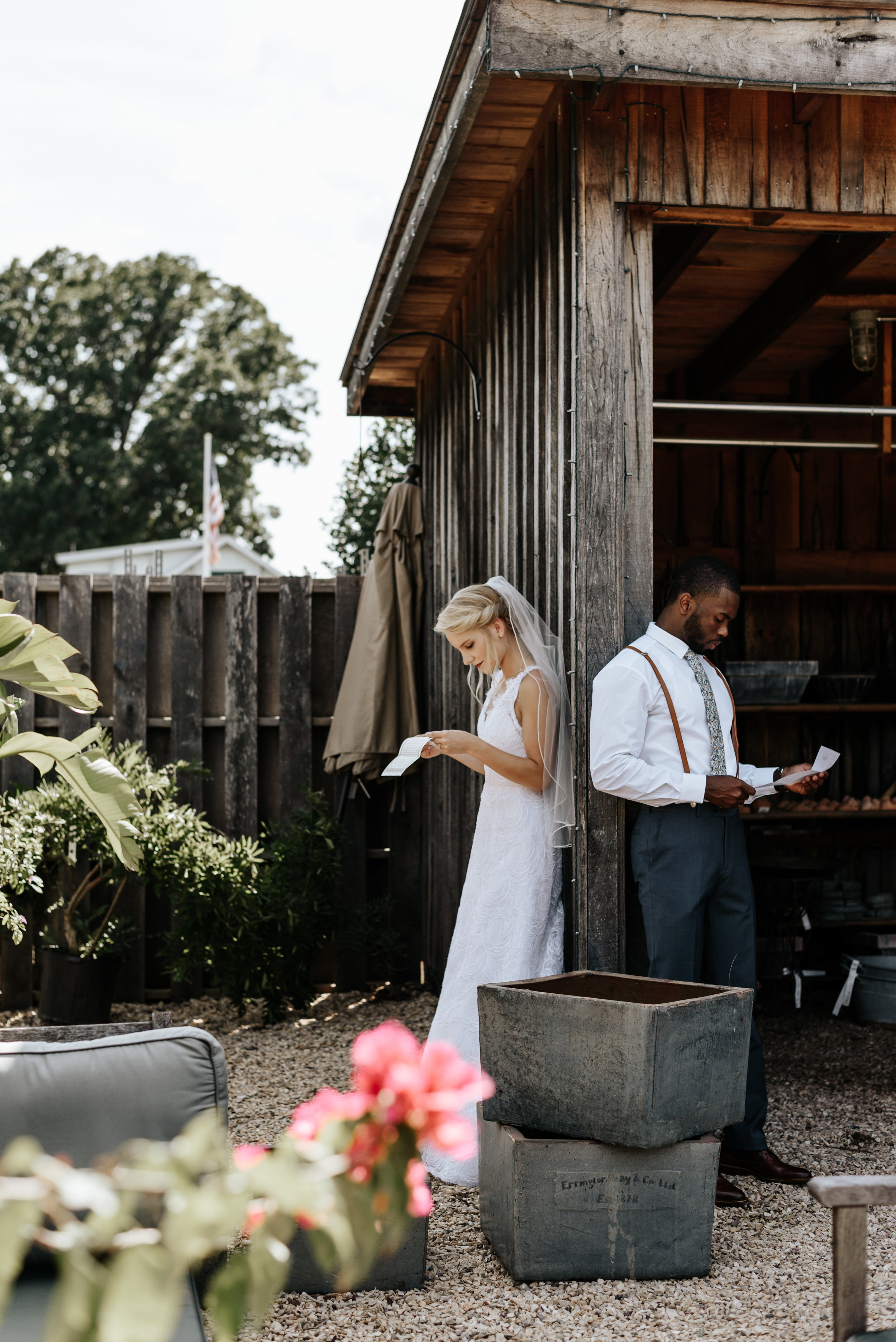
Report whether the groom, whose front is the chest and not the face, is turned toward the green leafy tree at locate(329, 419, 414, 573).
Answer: no

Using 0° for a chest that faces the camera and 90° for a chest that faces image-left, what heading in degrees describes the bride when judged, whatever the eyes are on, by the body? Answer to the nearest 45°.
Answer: approximately 90°

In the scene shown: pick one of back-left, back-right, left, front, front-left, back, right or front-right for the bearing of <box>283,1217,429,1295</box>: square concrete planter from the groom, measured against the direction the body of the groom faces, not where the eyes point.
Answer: right

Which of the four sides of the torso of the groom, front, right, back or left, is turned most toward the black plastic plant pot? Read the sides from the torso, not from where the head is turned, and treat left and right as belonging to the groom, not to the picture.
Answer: back

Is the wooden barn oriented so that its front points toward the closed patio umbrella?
no

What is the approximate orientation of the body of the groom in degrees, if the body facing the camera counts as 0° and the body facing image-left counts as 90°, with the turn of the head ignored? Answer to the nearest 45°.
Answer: approximately 315°

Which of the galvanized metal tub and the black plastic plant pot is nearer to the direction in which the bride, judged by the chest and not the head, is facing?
the black plastic plant pot

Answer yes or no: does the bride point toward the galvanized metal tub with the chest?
no

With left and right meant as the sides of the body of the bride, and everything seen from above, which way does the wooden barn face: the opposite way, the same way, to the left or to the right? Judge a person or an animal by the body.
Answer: to the left

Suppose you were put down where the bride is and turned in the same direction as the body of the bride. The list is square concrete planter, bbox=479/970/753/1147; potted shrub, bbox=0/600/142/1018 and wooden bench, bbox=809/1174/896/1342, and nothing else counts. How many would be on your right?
0

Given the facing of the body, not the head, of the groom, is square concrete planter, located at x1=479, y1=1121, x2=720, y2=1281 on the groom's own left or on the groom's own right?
on the groom's own right

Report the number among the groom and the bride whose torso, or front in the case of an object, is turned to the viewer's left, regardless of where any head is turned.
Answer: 1

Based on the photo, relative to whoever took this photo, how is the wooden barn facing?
facing the viewer

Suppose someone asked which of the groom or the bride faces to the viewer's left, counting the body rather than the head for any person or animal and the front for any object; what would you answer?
the bride

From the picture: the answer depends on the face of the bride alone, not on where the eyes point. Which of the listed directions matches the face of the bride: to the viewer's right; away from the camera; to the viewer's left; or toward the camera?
to the viewer's left
